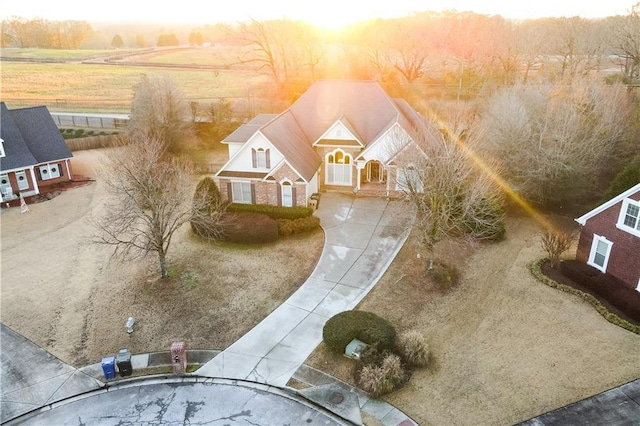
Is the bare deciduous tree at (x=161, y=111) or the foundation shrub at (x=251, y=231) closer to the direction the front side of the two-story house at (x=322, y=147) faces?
the foundation shrub

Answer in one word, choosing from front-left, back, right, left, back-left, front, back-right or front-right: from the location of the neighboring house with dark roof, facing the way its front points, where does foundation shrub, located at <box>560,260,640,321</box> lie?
front

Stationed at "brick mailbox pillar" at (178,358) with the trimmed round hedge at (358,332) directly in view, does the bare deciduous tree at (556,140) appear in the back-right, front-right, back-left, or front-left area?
front-left

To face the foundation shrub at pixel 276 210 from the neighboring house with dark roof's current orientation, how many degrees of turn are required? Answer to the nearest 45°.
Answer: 0° — it already faces it

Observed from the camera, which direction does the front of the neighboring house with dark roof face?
facing the viewer and to the right of the viewer

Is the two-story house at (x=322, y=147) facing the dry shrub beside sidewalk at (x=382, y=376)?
yes

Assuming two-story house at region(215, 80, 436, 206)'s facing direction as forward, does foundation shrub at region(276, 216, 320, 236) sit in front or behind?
in front

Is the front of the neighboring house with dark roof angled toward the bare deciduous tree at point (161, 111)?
no

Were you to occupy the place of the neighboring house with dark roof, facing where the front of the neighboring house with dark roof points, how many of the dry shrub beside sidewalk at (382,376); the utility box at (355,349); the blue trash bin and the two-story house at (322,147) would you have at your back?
0

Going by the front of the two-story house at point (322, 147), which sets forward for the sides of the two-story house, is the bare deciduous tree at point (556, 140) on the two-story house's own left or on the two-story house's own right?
on the two-story house's own left

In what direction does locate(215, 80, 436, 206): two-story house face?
toward the camera

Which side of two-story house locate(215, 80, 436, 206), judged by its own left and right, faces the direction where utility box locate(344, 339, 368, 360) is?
front

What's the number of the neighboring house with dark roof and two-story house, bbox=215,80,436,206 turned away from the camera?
0

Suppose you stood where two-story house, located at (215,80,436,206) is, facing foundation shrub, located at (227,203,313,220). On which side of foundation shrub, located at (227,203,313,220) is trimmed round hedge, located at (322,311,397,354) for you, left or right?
left

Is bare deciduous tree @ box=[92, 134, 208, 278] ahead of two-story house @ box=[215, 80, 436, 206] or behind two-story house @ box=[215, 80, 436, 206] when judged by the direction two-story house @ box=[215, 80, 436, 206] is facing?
ahead

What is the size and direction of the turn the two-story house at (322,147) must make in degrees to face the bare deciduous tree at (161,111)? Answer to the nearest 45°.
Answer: approximately 135° to its right
